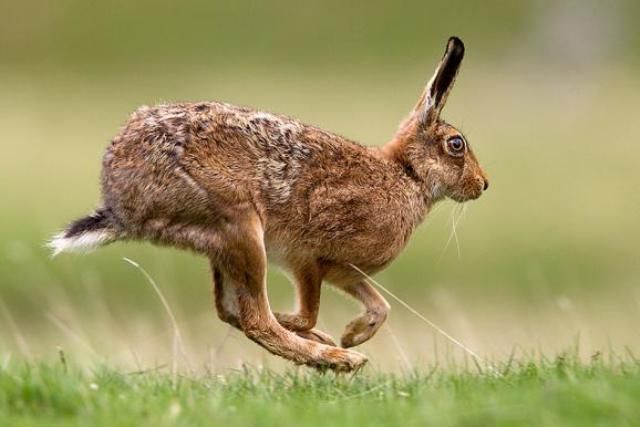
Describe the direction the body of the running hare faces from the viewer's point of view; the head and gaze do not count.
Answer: to the viewer's right
